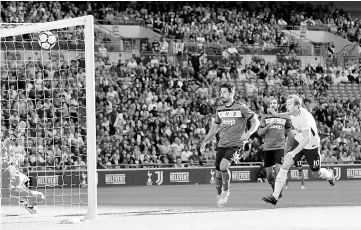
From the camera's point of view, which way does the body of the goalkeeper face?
to the viewer's right

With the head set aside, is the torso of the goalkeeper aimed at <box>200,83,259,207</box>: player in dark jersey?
yes

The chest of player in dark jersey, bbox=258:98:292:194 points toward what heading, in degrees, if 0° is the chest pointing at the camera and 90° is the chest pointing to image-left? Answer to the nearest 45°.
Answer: approximately 0°

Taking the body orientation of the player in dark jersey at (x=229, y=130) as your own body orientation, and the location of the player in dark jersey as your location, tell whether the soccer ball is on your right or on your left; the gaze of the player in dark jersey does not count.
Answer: on your right

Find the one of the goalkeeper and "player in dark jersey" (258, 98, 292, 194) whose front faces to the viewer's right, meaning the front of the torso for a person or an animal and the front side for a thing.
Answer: the goalkeeper

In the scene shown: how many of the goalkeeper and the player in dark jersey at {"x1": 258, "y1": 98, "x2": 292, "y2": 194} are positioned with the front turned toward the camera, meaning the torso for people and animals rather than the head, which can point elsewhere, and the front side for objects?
1

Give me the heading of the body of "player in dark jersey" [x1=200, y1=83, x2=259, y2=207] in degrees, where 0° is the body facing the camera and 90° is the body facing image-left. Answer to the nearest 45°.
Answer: approximately 45°

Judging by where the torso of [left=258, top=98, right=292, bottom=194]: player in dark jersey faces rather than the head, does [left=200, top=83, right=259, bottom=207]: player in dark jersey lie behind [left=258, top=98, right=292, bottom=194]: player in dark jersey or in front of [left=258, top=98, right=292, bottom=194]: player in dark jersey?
in front

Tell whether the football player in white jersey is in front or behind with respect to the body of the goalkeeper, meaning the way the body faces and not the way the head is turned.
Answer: in front

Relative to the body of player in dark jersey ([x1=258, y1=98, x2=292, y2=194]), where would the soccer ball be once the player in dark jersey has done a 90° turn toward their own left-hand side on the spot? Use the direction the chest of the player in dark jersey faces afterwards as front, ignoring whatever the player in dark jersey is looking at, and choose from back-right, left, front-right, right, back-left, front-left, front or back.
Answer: back
